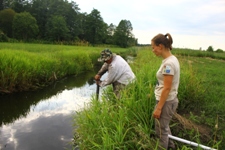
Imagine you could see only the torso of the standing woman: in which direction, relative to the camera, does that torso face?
to the viewer's left

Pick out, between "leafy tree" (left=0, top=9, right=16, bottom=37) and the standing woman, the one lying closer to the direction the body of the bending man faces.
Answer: the leafy tree

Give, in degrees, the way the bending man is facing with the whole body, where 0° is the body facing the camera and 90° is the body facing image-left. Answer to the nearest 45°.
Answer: approximately 90°

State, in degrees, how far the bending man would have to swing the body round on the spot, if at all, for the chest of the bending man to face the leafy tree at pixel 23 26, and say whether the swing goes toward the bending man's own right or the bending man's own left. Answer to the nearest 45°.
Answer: approximately 45° to the bending man's own right

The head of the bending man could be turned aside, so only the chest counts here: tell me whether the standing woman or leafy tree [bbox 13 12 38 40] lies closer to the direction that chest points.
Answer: the leafy tree

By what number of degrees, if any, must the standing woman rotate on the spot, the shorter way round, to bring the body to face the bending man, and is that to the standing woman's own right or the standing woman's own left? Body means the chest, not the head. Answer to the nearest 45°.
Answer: approximately 45° to the standing woman's own right

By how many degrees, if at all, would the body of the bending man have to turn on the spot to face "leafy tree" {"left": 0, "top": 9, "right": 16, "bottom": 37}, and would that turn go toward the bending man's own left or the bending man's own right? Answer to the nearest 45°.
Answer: approximately 45° to the bending man's own right

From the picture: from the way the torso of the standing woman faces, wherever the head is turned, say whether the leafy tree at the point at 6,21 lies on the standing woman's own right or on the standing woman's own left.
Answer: on the standing woman's own right

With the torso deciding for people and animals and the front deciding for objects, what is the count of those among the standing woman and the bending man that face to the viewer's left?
2

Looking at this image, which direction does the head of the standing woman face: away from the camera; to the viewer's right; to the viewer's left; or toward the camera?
to the viewer's left

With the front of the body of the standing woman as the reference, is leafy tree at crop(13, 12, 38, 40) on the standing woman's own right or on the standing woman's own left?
on the standing woman's own right
